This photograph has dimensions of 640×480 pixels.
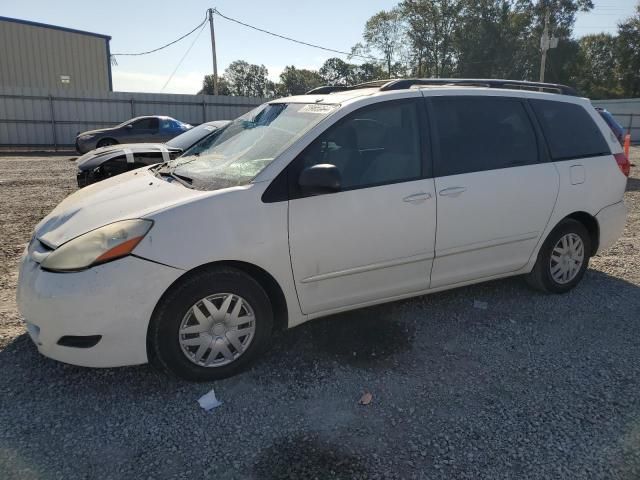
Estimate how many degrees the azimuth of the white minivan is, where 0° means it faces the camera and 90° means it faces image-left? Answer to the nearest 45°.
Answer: approximately 45°

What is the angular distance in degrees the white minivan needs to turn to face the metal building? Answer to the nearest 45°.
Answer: approximately 90° to its right

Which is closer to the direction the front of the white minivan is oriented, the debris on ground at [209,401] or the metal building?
the debris on ground

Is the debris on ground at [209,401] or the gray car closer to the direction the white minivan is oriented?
the debris on ground

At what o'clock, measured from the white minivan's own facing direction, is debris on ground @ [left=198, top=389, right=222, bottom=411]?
The debris on ground is roughly at 12 o'clock from the white minivan.

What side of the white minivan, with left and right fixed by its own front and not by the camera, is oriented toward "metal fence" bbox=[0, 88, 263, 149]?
right

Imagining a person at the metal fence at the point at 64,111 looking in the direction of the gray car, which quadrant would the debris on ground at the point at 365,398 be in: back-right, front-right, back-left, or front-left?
front-right
